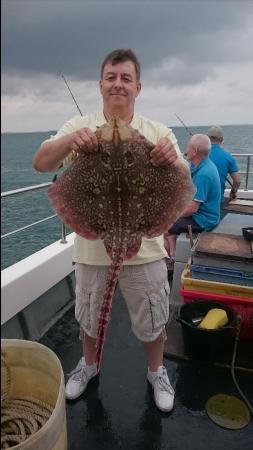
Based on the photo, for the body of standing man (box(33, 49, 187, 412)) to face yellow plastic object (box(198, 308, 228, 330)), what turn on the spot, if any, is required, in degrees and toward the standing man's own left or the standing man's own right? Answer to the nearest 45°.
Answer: approximately 135° to the standing man's own left

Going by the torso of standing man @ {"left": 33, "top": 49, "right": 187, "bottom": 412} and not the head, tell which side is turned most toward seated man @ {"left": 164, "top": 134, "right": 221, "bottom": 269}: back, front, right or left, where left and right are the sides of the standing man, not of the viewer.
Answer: back

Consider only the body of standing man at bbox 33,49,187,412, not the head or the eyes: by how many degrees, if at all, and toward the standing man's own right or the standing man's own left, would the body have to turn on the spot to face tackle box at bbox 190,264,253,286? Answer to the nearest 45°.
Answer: approximately 135° to the standing man's own left

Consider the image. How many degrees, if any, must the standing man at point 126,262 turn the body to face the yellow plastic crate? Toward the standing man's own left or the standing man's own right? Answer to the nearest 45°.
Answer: approximately 135° to the standing man's own left

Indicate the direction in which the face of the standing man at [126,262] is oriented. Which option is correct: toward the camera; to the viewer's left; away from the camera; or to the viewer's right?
toward the camera

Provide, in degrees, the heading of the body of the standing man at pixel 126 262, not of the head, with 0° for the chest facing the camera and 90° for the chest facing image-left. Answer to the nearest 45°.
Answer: approximately 0°

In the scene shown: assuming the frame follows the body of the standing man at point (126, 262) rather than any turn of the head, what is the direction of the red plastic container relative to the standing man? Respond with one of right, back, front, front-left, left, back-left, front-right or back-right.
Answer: back-left
